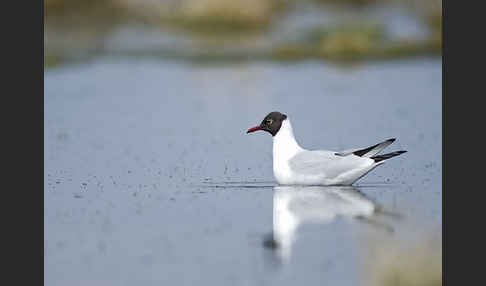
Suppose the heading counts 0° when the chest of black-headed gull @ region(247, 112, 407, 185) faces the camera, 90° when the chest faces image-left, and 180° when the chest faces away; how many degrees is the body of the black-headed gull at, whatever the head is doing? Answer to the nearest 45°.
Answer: approximately 90°
